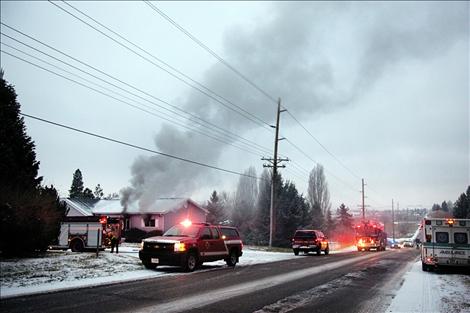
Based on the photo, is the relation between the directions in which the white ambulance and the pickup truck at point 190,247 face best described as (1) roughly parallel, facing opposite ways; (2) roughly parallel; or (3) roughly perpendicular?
roughly parallel, facing opposite ways

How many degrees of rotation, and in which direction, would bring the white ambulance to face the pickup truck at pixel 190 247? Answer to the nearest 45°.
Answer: approximately 135° to its left

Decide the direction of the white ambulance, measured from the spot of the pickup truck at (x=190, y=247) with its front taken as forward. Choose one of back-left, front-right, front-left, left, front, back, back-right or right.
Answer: back-left

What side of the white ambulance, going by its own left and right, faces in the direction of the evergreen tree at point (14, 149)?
left

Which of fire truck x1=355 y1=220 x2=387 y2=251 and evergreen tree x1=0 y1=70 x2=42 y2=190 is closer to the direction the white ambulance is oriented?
the fire truck

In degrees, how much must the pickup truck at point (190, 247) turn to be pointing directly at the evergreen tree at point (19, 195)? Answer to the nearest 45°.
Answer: approximately 45° to its right

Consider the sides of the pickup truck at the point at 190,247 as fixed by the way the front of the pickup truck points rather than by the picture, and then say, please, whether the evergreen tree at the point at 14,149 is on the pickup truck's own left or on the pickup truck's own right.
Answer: on the pickup truck's own right

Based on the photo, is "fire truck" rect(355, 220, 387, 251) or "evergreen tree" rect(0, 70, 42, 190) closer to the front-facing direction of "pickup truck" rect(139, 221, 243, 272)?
the evergreen tree

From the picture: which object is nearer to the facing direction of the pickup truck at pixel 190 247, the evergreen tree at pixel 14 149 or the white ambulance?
the evergreen tree

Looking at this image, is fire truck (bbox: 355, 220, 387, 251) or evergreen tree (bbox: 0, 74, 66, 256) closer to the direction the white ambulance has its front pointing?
the fire truck

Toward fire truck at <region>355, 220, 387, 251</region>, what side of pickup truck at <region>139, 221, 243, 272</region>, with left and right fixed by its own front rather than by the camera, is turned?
back

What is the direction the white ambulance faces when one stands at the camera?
facing away from the viewer

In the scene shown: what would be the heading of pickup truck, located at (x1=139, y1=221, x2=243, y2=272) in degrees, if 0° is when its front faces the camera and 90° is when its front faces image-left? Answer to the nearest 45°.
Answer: approximately 45°

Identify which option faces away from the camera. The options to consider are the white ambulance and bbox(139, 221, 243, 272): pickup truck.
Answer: the white ambulance
